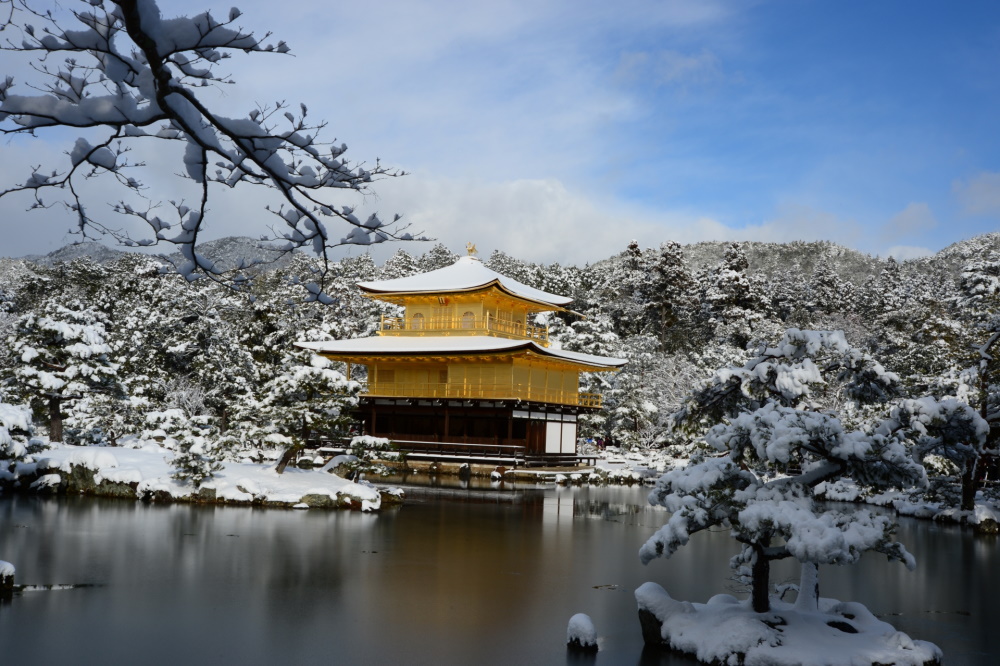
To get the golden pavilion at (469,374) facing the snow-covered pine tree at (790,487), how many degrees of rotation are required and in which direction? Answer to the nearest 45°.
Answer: approximately 45° to its left

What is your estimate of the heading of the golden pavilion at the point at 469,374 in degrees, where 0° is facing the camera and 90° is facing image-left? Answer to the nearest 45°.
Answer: approximately 45°

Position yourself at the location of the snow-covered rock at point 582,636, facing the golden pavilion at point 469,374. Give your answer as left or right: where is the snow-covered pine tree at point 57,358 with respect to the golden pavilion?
left

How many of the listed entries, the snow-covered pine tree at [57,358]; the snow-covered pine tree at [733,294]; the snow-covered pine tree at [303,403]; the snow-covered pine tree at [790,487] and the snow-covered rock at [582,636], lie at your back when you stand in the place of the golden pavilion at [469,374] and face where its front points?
1

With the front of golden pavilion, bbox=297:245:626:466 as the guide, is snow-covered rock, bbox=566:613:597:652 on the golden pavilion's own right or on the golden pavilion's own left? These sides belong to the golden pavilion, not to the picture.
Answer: on the golden pavilion's own left

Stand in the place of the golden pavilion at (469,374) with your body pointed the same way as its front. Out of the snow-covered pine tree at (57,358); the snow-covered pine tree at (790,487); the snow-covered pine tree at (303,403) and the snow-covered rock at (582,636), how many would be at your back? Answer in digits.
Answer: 0

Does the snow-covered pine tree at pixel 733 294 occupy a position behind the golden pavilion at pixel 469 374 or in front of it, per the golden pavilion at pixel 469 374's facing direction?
behind

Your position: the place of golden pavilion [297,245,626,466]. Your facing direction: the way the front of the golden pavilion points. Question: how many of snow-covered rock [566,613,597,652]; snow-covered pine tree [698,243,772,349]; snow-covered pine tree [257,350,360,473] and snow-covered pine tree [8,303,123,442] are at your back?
1

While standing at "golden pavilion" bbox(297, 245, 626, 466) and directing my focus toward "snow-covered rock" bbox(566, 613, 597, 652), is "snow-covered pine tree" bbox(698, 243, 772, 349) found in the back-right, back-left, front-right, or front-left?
back-left

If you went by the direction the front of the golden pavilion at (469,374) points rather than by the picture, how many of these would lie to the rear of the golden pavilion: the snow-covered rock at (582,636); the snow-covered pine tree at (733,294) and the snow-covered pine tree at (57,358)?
1

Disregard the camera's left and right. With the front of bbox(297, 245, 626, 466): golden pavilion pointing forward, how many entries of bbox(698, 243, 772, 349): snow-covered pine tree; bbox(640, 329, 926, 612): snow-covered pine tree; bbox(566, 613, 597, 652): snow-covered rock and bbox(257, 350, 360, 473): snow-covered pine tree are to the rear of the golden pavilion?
1

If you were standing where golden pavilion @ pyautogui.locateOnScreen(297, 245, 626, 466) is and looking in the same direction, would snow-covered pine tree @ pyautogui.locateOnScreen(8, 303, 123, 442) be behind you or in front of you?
in front
